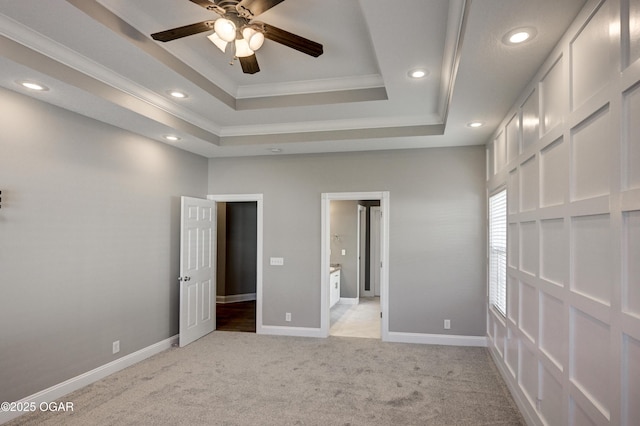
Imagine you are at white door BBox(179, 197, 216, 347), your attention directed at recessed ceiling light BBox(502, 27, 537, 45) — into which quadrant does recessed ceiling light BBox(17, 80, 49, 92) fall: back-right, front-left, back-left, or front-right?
front-right

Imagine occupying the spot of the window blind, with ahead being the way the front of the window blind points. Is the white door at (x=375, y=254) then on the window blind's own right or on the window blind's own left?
on the window blind's own right

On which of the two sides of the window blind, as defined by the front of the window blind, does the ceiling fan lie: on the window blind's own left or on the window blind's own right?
on the window blind's own left

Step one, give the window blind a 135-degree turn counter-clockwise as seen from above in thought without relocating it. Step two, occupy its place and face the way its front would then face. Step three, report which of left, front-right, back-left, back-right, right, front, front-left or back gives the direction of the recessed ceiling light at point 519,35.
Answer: front-right

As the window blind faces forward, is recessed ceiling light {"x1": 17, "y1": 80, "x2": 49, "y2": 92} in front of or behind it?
in front

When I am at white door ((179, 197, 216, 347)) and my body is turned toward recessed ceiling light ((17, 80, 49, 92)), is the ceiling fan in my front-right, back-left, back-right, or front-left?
front-left

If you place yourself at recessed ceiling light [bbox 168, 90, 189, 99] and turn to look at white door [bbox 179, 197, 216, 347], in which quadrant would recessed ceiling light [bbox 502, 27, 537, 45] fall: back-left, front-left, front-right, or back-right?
back-right

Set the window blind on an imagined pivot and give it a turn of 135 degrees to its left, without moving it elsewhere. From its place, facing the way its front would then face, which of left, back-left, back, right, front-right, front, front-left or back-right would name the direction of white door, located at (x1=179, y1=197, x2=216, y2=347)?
back-right

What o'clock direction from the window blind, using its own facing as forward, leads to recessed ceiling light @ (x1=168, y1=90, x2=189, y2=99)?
The recessed ceiling light is roughly at 11 o'clock from the window blind.

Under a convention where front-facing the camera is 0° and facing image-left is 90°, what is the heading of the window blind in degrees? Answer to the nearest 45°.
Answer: approximately 90°

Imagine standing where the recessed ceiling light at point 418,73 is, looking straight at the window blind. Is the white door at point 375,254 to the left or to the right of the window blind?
left
